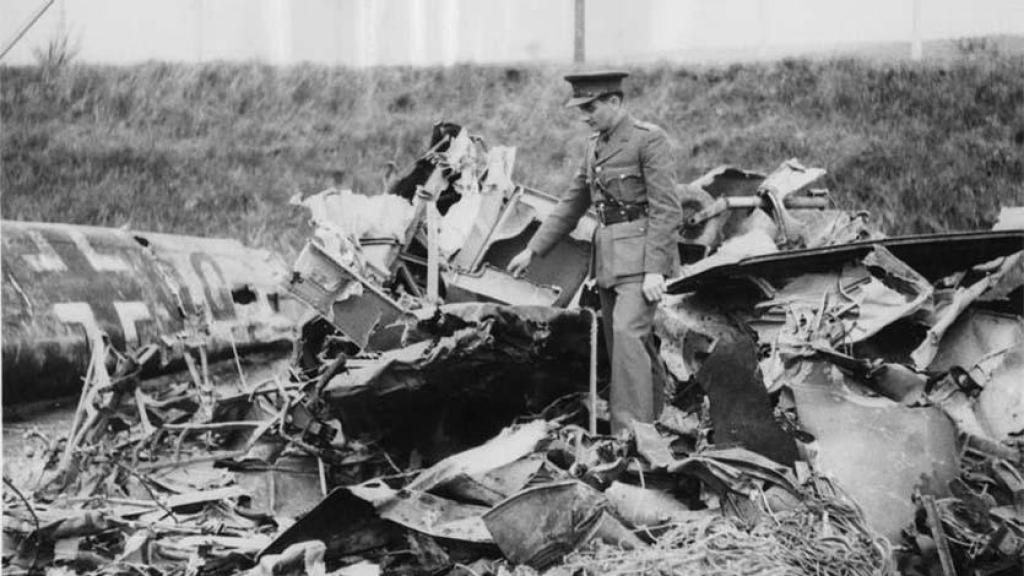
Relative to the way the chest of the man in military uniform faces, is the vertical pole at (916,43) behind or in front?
behind

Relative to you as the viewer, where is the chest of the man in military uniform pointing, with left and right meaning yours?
facing the viewer and to the left of the viewer

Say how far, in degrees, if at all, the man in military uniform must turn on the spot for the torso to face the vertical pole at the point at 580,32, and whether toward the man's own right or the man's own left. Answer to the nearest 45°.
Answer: approximately 135° to the man's own right

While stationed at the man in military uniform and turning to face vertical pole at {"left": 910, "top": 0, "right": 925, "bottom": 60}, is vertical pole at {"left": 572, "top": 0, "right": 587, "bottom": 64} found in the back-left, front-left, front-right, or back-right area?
front-left
